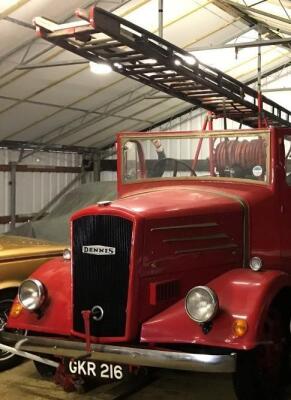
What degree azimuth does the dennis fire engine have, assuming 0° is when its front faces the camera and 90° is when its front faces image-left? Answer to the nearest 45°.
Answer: approximately 45°

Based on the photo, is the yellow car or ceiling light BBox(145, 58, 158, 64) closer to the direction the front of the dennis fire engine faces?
the yellow car

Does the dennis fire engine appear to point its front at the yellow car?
no
